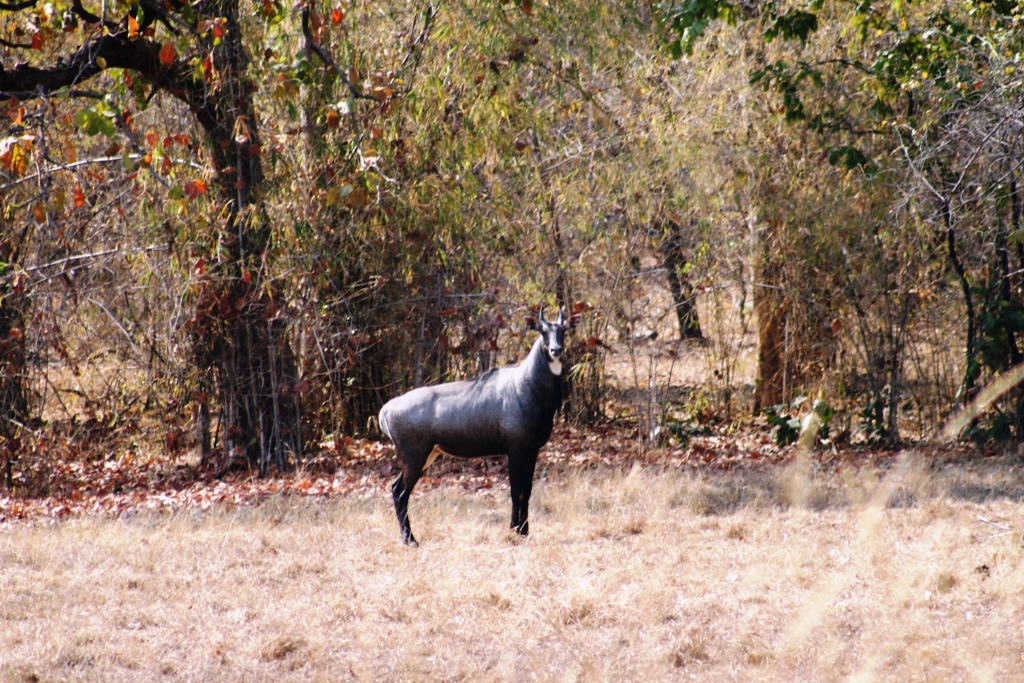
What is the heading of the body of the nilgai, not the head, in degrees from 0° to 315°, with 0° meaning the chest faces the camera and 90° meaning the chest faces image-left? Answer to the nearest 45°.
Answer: approximately 270°
